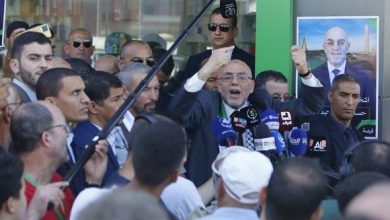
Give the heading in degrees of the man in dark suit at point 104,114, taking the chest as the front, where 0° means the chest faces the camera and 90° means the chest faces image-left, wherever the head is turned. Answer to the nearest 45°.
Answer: approximately 315°

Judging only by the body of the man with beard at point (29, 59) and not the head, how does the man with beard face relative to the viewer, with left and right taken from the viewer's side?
facing the viewer and to the right of the viewer

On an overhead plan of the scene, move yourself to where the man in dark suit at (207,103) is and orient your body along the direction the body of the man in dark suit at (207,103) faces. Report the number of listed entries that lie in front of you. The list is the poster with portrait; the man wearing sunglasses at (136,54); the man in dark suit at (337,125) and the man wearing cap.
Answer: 1

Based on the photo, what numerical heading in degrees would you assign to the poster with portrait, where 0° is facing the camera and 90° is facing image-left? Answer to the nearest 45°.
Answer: approximately 0°

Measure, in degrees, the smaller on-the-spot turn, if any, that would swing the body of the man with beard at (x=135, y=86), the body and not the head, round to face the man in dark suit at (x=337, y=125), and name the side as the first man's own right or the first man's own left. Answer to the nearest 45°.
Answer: approximately 90° to the first man's own left

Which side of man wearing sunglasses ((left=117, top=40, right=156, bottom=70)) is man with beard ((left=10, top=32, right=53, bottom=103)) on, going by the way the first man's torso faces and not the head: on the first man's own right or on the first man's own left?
on the first man's own right

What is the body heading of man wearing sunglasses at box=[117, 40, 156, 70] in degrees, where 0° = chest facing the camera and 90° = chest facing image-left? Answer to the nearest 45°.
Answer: approximately 315°

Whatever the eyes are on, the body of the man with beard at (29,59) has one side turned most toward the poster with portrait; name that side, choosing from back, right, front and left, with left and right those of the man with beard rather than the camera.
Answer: left
